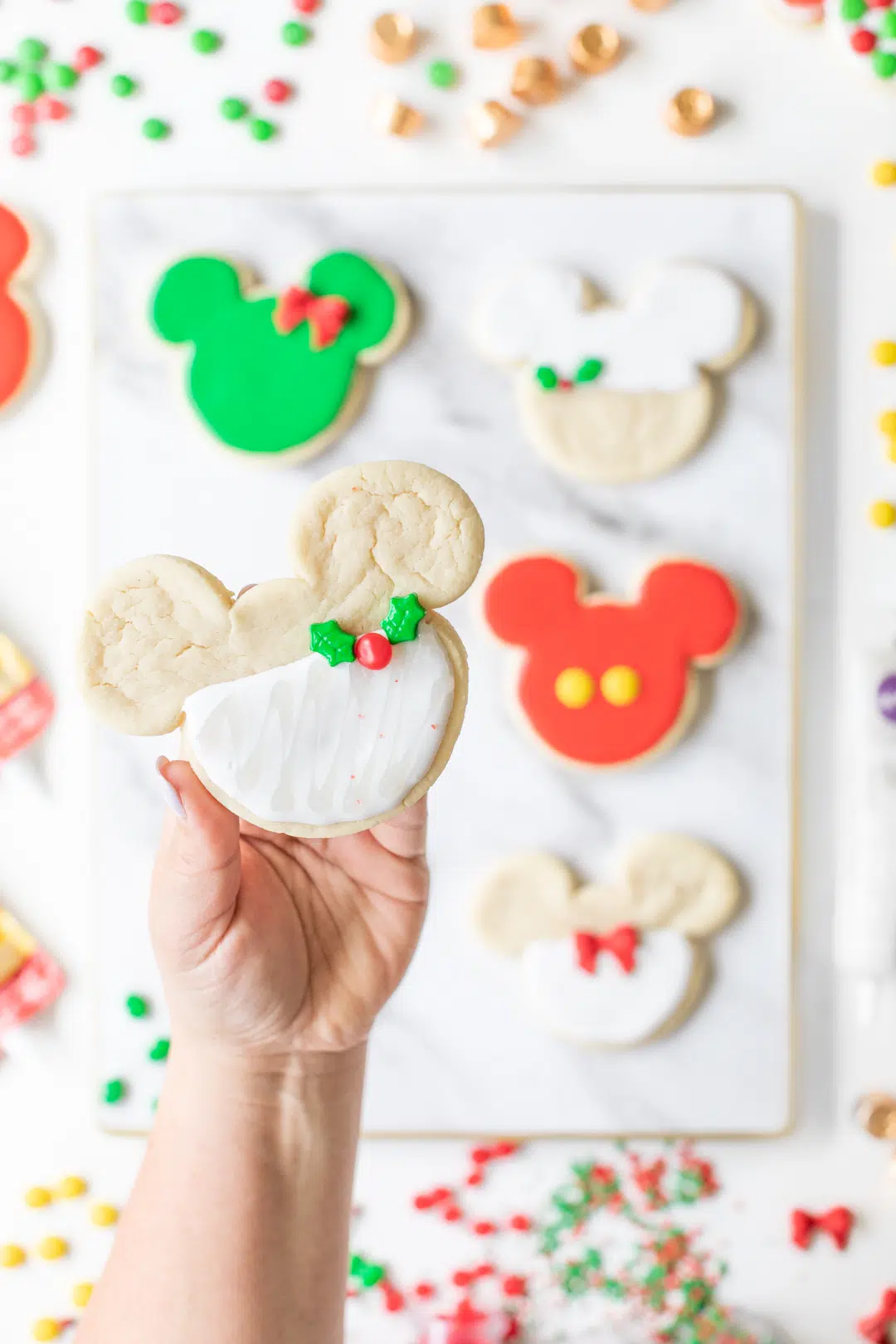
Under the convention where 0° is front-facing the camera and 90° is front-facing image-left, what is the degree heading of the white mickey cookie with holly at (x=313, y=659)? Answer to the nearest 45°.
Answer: approximately 0°

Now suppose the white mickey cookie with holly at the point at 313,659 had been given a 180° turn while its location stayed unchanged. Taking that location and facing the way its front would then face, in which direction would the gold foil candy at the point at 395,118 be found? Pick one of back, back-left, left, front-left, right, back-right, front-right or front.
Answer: front
